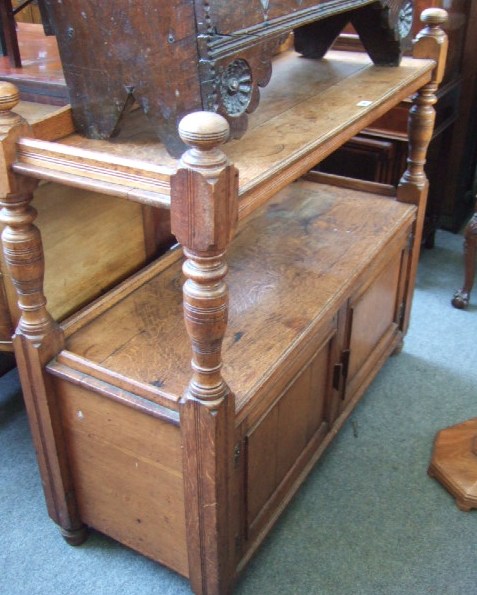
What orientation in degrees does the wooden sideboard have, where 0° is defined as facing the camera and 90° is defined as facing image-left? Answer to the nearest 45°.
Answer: approximately 315°

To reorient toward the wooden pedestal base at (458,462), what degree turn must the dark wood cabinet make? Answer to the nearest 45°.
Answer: approximately 45° to its left

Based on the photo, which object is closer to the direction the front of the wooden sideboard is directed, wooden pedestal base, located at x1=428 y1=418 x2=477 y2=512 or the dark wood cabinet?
the wooden pedestal base

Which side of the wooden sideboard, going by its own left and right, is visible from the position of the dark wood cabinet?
left

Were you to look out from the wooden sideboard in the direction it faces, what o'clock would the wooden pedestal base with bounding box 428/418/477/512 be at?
The wooden pedestal base is roughly at 10 o'clock from the wooden sideboard.

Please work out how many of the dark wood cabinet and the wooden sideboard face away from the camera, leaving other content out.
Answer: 0

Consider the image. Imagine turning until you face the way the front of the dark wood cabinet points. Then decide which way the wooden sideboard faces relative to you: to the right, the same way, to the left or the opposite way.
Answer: to the left
